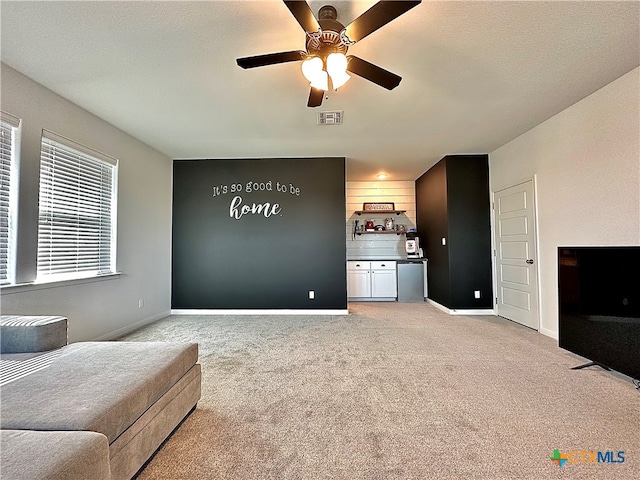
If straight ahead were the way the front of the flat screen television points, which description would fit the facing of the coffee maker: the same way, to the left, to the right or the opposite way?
to the left

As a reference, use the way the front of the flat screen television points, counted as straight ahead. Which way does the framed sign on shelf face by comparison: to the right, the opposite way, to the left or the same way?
to the left

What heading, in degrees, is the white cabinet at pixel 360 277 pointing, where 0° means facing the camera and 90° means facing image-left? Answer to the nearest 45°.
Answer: approximately 0°

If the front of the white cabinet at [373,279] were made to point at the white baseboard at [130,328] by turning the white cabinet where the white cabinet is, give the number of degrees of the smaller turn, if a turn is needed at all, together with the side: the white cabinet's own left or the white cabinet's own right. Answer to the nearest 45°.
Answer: approximately 45° to the white cabinet's own right

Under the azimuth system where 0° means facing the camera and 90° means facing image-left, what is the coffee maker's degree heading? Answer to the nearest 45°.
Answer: approximately 0°
